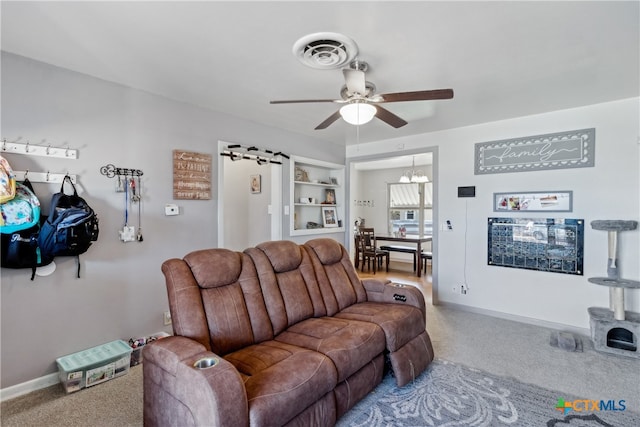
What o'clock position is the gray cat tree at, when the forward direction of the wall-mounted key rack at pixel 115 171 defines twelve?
The gray cat tree is roughly at 10 o'clock from the wall-mounted key rack.

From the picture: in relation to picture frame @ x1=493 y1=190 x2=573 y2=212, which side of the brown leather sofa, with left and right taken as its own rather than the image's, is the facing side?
left

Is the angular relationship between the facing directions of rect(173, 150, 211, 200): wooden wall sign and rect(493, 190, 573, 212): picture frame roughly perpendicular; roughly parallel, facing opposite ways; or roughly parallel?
roughly perpendicular

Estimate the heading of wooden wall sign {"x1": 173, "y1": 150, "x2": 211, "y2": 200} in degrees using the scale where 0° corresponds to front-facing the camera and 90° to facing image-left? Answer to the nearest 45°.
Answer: approximately 315°

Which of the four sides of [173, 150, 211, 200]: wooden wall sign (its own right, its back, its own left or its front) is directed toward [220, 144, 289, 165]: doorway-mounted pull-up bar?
left

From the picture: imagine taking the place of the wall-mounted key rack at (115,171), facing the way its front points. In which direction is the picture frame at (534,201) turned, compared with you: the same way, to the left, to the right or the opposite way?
to the right

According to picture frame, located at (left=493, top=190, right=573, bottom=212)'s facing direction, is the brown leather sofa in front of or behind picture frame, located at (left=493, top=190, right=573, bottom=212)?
in front

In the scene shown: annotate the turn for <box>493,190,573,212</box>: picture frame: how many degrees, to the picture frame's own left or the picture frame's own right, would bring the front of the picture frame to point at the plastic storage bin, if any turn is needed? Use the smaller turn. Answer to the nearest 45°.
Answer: approximately 45° to the picture frame's own right

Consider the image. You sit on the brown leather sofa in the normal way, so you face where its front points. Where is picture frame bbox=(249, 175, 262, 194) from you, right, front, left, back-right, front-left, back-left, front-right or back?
back-left

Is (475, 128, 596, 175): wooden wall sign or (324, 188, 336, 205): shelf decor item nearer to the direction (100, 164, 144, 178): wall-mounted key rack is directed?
the wooden wall sign

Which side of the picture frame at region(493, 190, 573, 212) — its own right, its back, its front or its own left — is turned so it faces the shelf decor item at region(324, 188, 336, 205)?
right
